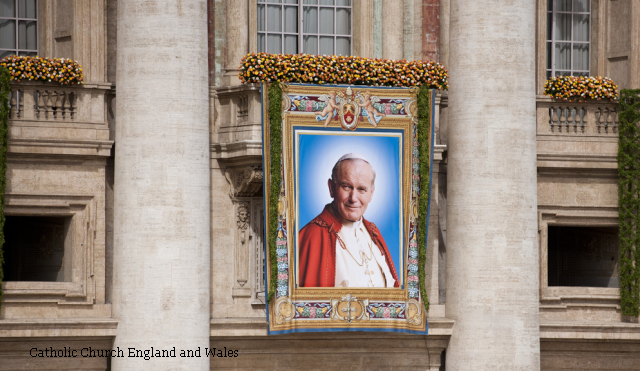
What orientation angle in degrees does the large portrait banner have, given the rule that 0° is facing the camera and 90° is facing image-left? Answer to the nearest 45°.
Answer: approximately 0°

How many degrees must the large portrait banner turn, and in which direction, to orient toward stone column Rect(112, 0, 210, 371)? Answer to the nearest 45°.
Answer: approximately 90° to its right

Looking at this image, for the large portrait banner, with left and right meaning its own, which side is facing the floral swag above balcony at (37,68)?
right

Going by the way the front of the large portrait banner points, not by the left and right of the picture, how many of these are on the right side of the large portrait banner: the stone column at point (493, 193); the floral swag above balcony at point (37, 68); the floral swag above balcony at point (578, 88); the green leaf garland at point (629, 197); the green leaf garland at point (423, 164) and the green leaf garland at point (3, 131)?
2

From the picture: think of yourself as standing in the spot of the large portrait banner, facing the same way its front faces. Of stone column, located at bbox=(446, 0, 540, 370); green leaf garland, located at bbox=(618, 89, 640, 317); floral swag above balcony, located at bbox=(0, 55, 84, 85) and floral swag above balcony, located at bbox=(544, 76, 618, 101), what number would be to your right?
1

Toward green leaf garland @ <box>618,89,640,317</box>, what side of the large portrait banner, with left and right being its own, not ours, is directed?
left

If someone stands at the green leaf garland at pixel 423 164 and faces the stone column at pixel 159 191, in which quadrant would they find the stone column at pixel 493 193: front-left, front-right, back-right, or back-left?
back-left

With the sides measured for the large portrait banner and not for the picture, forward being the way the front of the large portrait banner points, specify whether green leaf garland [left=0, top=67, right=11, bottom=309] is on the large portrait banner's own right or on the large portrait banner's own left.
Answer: on the large portrait banner's own right

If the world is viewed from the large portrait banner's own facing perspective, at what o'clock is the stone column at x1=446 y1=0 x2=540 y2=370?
The stone column is roughly at 9 o'clock from the large portrait banner.

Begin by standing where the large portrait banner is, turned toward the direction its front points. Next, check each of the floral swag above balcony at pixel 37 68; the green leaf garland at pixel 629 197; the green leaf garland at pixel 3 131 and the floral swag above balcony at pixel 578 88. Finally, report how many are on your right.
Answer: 2
